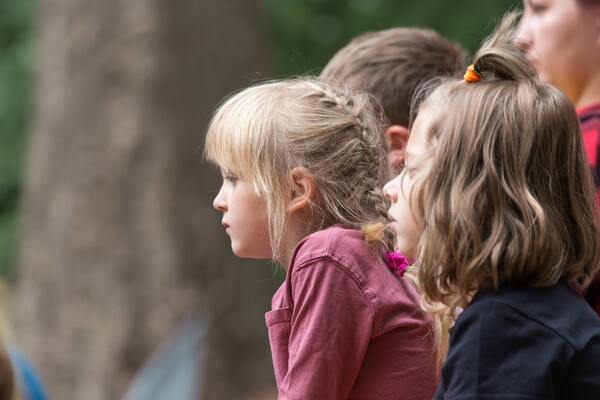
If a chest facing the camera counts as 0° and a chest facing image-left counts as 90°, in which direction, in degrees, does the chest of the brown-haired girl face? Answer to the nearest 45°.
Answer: approximately 90°

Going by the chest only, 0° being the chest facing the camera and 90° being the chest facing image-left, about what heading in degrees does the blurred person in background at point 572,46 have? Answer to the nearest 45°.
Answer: approximately 90°

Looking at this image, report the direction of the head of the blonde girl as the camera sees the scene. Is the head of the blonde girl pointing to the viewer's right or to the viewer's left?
to the viewer's left

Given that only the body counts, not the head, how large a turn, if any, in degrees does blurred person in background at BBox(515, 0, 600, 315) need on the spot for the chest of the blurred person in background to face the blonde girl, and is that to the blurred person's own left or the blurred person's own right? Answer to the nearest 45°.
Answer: approximately 45° to the blurred person's own left

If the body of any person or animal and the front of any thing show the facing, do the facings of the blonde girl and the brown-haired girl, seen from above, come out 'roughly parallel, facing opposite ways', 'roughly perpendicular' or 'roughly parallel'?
roughly parallel

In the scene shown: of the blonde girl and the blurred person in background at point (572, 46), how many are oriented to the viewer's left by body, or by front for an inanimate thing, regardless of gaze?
2

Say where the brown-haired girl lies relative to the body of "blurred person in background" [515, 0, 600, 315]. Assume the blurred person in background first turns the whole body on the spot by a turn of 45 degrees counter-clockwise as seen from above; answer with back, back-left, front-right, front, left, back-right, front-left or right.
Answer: front-left

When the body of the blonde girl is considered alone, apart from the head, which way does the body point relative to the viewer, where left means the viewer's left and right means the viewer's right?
facing to the left of the viewer

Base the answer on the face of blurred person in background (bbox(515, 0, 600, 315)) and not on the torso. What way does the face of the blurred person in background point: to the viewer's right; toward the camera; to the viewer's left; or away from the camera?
to the viewer's left

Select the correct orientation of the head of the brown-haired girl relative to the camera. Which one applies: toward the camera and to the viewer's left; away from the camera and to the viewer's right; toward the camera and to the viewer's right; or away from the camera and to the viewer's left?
away from the camera and to the viewer's left

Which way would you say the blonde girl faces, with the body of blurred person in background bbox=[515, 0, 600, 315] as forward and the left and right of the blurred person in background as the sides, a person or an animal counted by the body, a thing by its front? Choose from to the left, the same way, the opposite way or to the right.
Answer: the same way
